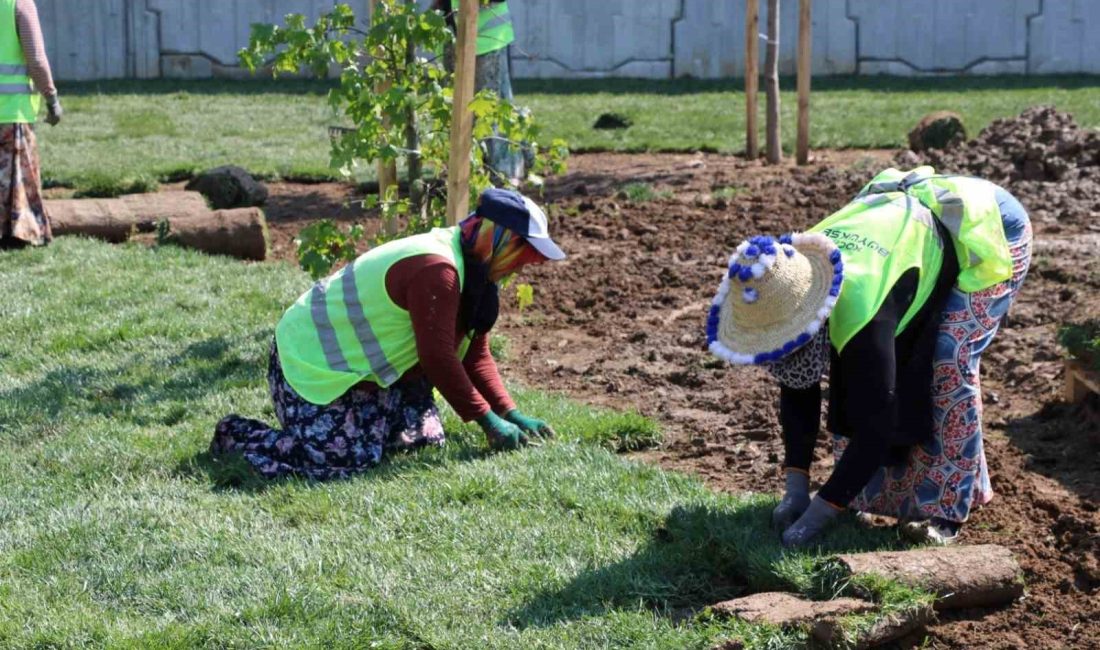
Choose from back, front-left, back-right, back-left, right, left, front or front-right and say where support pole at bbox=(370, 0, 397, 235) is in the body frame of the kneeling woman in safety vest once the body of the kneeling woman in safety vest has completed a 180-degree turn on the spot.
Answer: right

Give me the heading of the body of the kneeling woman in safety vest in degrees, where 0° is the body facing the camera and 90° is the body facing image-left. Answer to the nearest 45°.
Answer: approximately 270°

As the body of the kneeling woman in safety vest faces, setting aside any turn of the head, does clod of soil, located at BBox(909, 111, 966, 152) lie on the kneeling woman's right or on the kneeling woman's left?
on the kneeling woman's left

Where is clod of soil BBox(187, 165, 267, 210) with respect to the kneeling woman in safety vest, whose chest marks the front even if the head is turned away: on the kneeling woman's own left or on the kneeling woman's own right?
on the kneeling woman's own left

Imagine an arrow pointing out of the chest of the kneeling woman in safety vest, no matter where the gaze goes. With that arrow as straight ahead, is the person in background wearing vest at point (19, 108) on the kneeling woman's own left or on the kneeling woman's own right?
on the kneeling woman's own left

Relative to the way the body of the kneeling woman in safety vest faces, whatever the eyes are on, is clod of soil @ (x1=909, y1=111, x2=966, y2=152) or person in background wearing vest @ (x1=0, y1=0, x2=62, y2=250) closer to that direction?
the clod of soil

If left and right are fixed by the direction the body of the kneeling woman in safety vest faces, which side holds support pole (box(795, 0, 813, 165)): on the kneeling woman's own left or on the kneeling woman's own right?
on the kneeling woman's own left

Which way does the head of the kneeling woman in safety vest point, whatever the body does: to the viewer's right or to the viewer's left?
to the viewer's right

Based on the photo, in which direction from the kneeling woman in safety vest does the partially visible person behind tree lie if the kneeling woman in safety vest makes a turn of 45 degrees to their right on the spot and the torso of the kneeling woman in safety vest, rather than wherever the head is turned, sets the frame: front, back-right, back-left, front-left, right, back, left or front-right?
back-left
